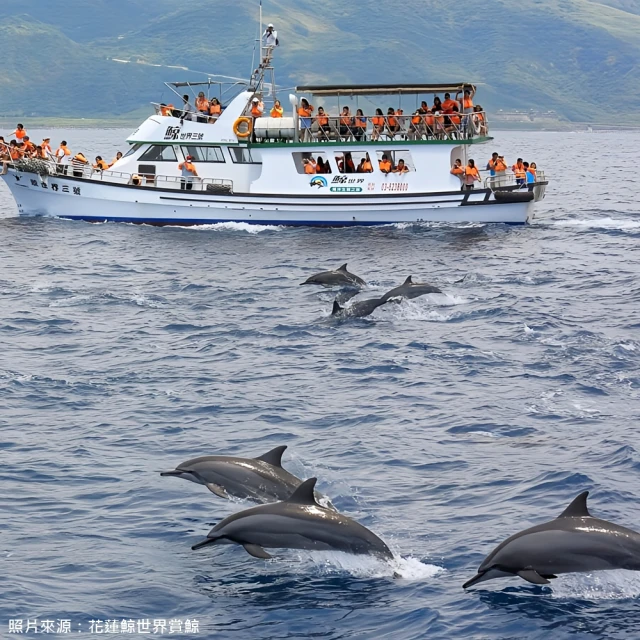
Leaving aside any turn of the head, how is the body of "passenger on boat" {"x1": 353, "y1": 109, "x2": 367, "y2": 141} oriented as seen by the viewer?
toward the camera

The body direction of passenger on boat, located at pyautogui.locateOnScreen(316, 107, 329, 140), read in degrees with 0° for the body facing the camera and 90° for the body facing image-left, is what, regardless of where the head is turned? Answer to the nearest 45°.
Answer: approximately 0°

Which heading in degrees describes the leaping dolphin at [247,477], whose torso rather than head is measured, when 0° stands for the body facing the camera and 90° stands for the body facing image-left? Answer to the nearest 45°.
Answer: approximately 90°

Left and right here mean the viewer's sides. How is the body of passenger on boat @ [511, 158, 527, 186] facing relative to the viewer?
facing the viewer

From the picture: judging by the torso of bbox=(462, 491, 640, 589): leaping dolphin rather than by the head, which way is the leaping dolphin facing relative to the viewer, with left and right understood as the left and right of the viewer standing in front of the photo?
facing to the left of the viewer

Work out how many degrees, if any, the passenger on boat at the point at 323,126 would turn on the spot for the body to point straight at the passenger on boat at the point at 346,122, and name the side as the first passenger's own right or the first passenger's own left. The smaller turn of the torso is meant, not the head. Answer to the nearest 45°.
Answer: approximately 90° to the first passenger's own left

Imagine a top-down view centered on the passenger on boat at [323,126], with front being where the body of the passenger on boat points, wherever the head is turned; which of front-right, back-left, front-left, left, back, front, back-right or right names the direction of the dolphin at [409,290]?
front

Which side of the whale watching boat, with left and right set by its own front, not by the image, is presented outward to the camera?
left

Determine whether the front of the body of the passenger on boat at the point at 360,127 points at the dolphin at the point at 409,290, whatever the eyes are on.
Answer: yes

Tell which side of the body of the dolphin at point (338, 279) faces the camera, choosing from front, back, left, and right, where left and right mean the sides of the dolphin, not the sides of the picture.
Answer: left

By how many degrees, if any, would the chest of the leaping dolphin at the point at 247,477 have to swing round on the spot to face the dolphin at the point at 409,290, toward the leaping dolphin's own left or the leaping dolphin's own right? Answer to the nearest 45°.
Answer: approximately 90° to the leaping dolphin's own right

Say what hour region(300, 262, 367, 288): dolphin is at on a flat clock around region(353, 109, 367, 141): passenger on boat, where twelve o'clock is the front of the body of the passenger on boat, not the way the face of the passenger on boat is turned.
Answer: The dolphin is roughly at 12 o'clock from the passenger on boat.

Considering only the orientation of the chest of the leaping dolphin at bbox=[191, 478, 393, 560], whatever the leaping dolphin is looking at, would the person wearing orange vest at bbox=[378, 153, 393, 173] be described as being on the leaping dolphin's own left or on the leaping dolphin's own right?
on the leaping dolphin's own right

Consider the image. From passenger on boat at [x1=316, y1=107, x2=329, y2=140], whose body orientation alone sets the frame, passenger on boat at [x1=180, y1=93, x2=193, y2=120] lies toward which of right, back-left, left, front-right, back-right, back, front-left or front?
right
